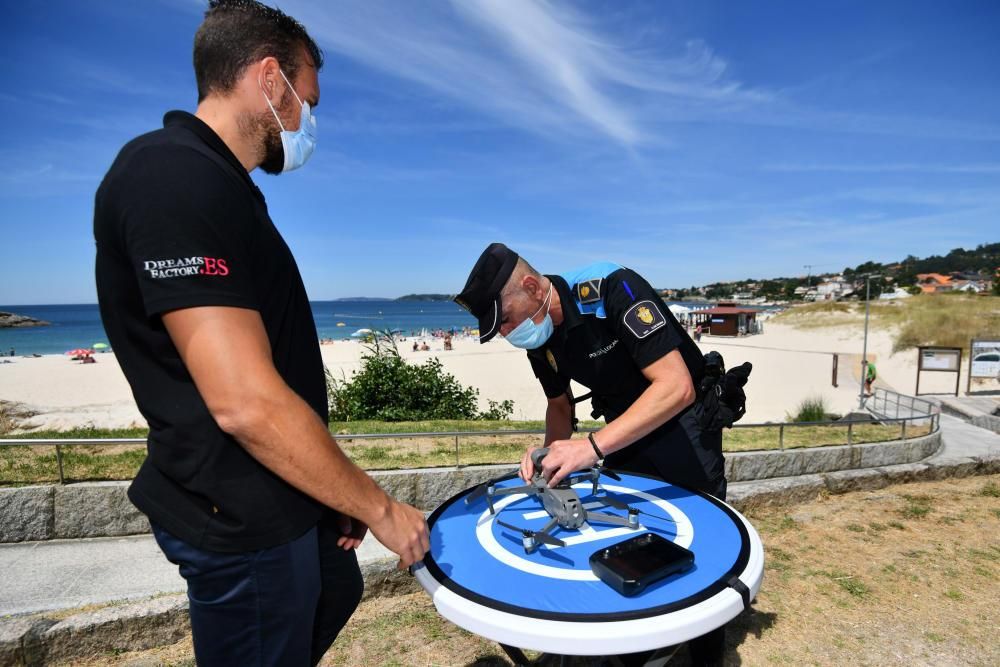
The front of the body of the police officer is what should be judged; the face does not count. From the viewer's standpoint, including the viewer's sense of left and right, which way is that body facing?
facing the viewer and to the left of the viewer

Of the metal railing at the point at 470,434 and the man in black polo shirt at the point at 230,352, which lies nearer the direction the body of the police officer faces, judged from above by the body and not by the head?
the man in black polo shirt

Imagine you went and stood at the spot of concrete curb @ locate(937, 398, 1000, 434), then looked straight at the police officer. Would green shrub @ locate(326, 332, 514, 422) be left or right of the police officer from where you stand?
right

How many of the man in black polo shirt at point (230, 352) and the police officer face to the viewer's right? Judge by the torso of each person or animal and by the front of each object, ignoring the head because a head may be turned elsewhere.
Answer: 1

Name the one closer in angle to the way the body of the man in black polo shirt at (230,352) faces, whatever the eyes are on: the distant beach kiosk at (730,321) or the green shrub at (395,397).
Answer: the distant beach kiosk

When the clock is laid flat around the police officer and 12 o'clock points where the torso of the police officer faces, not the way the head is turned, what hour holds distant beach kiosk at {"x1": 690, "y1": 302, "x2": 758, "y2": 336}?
The distant beach kiosk is roughly at 5 o'clock from the police officer.

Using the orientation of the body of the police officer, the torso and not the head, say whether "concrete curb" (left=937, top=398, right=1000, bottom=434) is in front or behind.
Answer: behind

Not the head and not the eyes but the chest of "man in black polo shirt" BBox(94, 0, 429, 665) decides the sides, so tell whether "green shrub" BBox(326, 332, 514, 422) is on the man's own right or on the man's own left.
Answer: on the man's own left

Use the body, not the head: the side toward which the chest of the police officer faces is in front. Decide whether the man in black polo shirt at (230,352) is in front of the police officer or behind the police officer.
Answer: in front

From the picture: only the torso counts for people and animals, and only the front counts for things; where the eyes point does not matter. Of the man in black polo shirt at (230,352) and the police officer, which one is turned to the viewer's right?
the man in black polo shirt

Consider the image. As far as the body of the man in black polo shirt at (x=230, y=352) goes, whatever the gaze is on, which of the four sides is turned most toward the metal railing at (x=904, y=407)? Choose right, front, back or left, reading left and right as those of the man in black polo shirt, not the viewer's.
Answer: front

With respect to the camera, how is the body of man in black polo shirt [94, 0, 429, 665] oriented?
to the viewer's right

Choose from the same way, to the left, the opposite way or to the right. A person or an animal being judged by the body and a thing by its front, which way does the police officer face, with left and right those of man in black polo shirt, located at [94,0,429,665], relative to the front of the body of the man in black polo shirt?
the opposite way

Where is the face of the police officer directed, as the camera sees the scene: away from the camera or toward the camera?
toward the camera

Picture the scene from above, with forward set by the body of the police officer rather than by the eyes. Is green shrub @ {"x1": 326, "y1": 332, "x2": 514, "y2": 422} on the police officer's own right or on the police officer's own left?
on the police officer's own right

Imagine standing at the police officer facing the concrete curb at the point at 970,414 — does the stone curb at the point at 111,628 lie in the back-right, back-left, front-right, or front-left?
back-left

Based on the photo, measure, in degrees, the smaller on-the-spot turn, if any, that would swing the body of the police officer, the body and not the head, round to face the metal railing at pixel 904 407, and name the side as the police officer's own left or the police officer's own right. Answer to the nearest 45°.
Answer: approximately 180°

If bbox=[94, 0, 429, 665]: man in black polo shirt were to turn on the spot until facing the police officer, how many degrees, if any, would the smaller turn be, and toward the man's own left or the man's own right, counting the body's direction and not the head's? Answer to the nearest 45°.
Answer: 0° — they already face them
